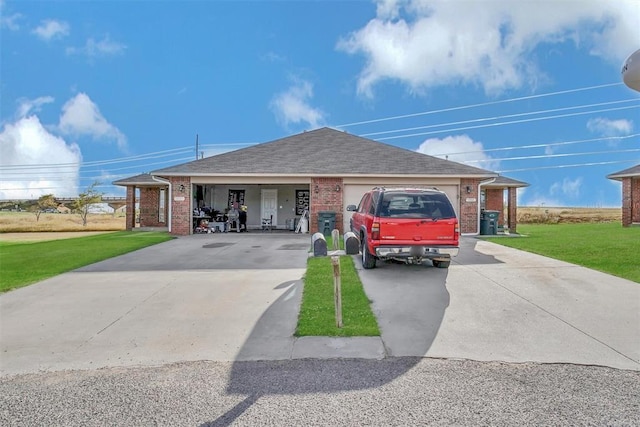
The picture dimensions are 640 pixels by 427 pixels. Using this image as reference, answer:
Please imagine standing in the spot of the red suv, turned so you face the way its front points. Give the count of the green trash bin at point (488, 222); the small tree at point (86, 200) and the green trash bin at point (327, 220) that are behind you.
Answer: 0

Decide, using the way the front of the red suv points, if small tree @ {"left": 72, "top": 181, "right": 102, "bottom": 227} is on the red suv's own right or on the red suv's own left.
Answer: on the red suv's own left

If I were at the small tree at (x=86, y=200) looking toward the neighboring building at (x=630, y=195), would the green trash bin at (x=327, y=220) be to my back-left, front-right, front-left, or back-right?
front-right

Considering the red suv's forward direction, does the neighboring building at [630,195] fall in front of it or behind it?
in front

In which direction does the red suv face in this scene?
away from the camera

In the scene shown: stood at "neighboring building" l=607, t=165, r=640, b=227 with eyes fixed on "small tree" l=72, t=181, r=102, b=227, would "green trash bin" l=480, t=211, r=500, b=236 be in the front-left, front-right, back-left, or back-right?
front-left

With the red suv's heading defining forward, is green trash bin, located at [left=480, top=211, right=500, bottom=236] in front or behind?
in front
